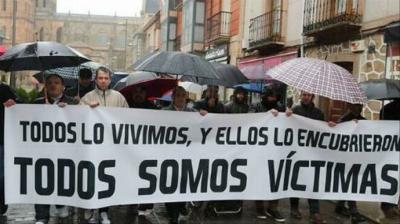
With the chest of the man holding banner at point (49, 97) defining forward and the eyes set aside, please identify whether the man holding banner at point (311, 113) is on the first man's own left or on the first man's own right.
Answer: on the first man's own left

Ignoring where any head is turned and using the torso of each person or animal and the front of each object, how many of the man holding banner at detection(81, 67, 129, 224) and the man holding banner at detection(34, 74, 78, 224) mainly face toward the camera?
2

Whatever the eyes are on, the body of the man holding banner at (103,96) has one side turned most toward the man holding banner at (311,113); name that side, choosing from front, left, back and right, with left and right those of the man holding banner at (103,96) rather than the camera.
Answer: left

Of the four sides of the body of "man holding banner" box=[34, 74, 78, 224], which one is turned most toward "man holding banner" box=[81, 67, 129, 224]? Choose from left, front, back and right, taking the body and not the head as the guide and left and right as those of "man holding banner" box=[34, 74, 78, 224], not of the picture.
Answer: left

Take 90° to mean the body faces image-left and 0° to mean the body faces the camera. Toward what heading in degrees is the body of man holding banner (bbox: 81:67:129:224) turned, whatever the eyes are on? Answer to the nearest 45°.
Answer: approximately 0°

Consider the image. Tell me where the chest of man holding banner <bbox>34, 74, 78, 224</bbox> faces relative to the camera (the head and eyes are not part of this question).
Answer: toward the camera

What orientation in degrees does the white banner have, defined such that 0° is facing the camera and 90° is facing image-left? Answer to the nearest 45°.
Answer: approximately 0°

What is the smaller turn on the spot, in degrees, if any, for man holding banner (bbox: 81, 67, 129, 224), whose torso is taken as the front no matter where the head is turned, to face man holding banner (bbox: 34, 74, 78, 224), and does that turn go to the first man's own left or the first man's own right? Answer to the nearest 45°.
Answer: approximately 90° to the first man's own right
